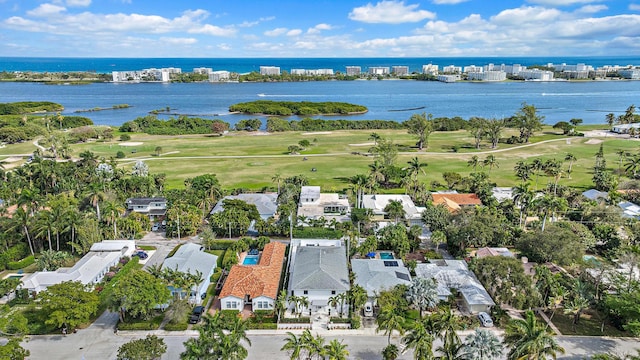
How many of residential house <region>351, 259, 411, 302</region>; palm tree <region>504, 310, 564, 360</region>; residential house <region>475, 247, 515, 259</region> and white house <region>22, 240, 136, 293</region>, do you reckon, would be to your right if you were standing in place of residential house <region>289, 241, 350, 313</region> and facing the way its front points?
1

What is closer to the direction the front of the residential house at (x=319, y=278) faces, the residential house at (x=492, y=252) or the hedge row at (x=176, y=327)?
the hedge row

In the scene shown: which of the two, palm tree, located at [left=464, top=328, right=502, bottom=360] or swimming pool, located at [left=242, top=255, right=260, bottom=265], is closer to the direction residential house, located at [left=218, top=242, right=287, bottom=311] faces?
the palm tree

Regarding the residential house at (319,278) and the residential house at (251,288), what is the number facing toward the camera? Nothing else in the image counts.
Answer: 2

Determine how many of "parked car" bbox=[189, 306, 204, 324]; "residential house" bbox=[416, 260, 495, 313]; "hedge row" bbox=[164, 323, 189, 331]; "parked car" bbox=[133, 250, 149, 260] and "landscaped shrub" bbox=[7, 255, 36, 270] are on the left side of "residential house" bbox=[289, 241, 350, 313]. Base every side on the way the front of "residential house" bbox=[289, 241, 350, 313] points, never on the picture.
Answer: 1

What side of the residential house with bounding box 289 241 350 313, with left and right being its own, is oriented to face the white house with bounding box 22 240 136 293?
right

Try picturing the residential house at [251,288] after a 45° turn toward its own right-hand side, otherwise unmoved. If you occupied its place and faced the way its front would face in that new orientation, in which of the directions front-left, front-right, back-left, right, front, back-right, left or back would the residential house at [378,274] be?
back-left

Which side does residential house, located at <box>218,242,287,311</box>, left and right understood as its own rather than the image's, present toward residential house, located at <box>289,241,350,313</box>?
left

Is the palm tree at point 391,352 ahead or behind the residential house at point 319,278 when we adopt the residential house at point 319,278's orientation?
ahead

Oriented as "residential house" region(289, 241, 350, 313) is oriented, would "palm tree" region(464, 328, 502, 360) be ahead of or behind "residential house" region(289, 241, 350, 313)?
ahead

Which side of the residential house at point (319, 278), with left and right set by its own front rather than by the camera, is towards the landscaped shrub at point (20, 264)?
right

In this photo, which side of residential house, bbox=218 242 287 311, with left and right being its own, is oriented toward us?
front

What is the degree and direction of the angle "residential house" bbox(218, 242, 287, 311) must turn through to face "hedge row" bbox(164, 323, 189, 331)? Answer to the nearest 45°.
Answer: approximately 45° to its right

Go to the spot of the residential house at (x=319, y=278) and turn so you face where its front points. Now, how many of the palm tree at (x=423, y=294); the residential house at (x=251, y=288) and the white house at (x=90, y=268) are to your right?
2
